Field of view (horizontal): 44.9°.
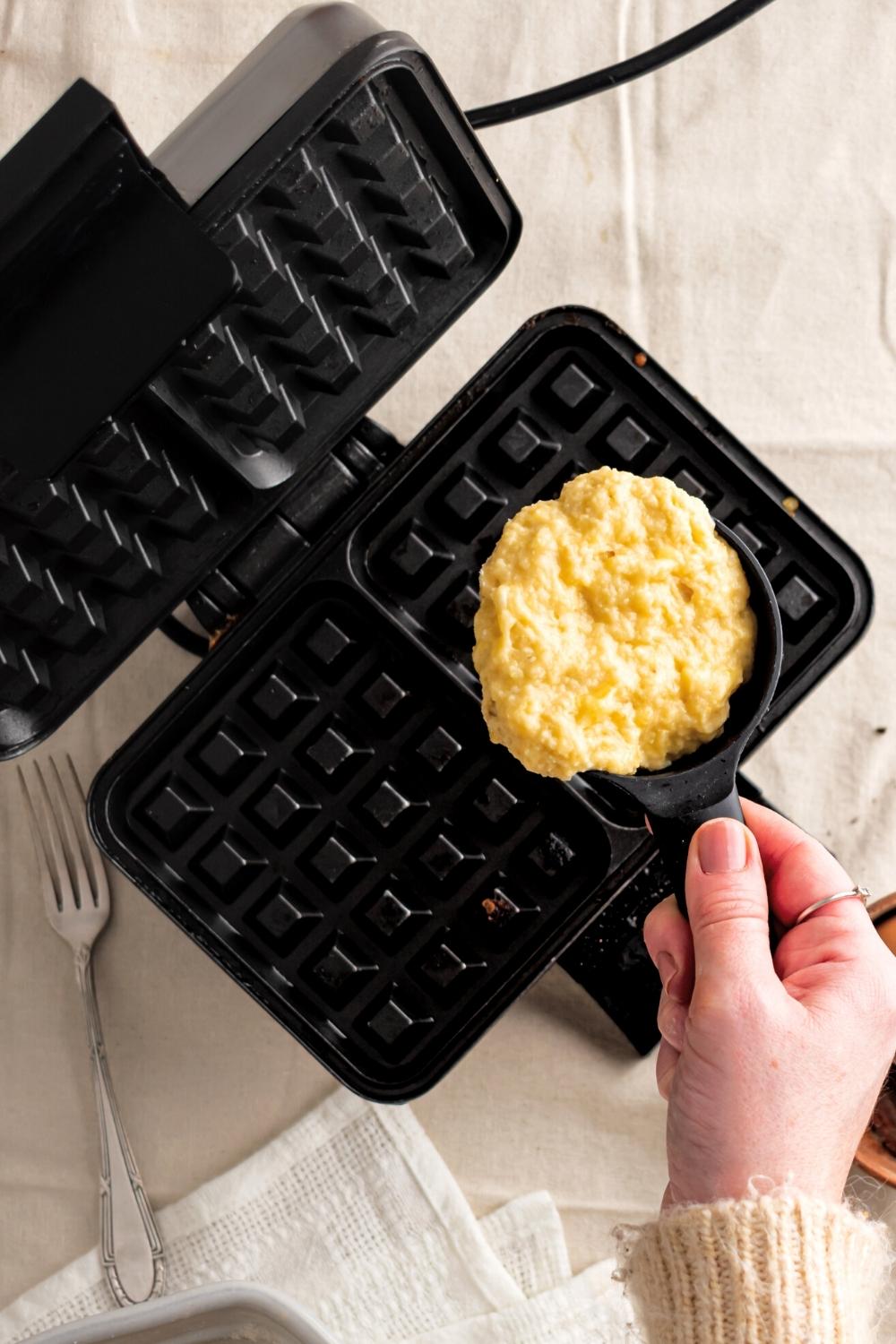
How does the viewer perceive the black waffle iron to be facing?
facing the viewer and to the right of the viewer
